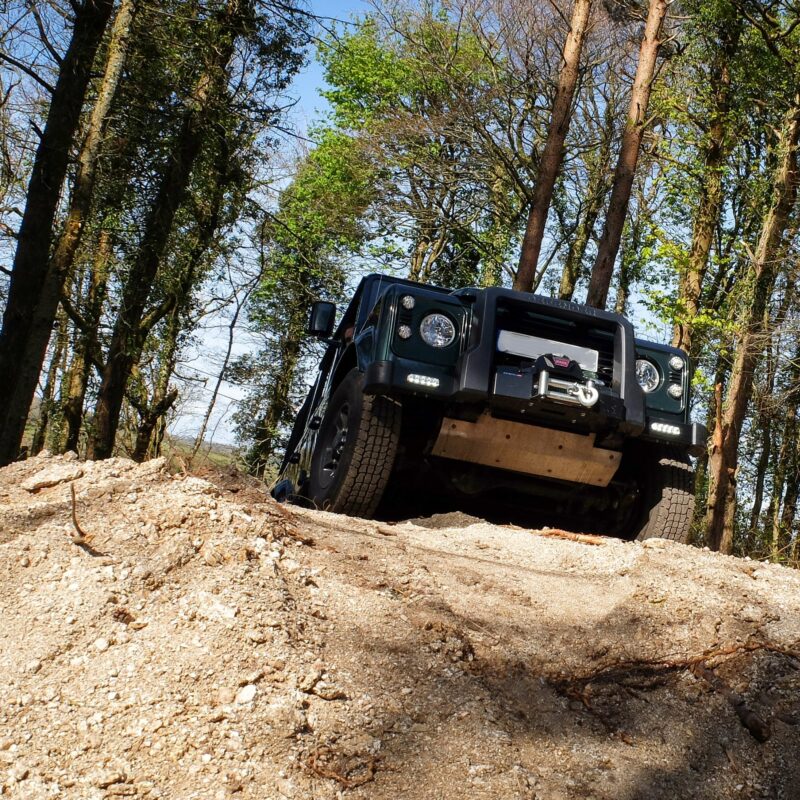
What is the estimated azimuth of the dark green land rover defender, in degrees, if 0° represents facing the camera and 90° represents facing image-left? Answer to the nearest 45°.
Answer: approximately 315°

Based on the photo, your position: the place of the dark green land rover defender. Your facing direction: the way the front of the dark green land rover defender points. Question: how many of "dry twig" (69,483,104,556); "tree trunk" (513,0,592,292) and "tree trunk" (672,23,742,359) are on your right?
1

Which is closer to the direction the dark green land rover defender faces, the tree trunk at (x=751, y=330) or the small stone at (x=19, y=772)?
the small stone

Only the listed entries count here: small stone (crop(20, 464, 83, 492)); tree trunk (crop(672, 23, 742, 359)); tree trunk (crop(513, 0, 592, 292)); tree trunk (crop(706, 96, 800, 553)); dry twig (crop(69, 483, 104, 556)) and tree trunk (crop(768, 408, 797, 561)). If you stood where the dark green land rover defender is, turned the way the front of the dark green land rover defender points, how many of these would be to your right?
2

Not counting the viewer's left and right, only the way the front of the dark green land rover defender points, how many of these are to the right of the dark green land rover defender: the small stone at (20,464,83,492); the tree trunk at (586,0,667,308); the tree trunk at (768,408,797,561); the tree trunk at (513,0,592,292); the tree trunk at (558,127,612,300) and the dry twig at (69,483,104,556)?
2

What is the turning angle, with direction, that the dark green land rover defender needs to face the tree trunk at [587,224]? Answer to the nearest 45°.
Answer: approximately 135° to its left

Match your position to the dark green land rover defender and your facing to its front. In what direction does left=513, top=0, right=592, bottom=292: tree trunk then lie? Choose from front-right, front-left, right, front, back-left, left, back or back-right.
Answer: back-left

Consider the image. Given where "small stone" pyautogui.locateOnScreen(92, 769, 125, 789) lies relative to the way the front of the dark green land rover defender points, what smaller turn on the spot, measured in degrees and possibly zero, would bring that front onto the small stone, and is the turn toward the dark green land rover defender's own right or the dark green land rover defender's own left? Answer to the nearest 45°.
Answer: approximately 45° to the dark green land rover defender's own right

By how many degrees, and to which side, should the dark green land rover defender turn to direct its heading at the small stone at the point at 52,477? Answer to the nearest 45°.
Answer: approximately 90° to its right

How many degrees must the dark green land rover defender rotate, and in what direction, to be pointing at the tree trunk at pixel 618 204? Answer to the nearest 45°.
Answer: approximately 135° to its left

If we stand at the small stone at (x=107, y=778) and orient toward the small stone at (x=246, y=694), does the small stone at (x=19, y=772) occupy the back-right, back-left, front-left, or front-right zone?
back-left

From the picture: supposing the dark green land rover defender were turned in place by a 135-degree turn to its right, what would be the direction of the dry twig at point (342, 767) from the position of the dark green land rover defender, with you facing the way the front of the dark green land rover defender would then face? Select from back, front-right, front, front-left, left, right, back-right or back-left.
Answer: left
